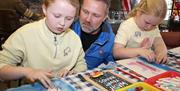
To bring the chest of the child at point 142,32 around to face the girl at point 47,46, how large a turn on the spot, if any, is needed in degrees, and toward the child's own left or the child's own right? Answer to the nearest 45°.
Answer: approximately 90° to the child's own right

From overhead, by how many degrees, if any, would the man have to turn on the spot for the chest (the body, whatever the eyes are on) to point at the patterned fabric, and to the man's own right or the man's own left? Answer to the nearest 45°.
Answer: approximately 45° to the man's own left

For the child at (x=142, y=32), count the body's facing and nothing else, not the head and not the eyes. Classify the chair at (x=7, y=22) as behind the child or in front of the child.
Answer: behind

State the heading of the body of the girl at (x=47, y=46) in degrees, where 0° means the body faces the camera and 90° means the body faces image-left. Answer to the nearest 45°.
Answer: approximately 315°

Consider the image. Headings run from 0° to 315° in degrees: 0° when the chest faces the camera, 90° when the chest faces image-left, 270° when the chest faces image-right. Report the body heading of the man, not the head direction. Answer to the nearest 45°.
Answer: approximately 45°
